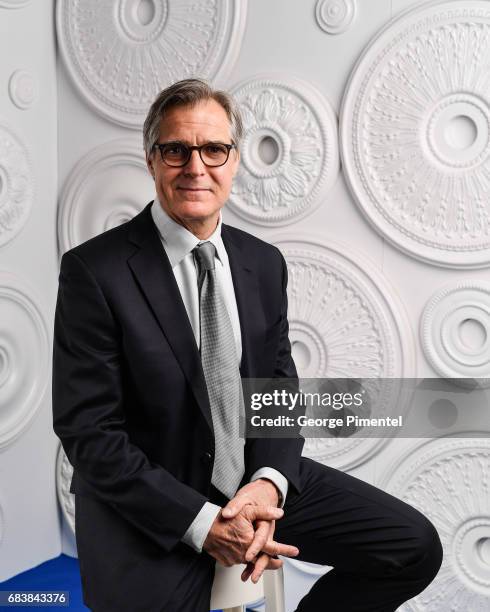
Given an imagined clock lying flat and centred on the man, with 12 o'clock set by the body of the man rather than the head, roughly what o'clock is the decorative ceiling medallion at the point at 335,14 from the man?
The decorative ceiling medallion is roughly at 8 o'clock from the man.

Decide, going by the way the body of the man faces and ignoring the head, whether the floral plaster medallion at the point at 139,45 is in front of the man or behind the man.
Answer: behind

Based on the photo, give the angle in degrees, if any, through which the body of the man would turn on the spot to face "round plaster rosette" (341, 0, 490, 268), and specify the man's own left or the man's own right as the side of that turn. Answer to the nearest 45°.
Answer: approximately 90° to the man's own left

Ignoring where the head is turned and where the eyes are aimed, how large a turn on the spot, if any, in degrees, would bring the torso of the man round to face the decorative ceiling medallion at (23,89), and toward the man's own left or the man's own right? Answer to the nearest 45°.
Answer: approximately 180°

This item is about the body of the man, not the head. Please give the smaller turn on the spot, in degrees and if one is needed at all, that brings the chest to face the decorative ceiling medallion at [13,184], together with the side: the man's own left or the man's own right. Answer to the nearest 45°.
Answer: approximately 180°

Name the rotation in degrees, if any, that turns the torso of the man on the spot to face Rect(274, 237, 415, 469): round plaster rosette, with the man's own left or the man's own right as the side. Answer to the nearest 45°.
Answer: approximately 90° to the man's own left

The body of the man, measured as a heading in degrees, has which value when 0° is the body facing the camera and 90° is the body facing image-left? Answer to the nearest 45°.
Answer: approximately 315°

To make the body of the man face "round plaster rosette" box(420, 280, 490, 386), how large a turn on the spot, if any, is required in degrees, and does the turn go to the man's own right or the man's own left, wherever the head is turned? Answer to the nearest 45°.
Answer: approximately 90° to the man's own left

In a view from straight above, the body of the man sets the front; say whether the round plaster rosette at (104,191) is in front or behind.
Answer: behind

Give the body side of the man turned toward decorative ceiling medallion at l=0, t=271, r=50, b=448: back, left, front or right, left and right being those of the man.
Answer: back

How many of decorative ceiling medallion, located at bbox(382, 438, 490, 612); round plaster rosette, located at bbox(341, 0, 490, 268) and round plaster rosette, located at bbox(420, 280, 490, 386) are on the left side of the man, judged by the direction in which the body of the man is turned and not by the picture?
3
